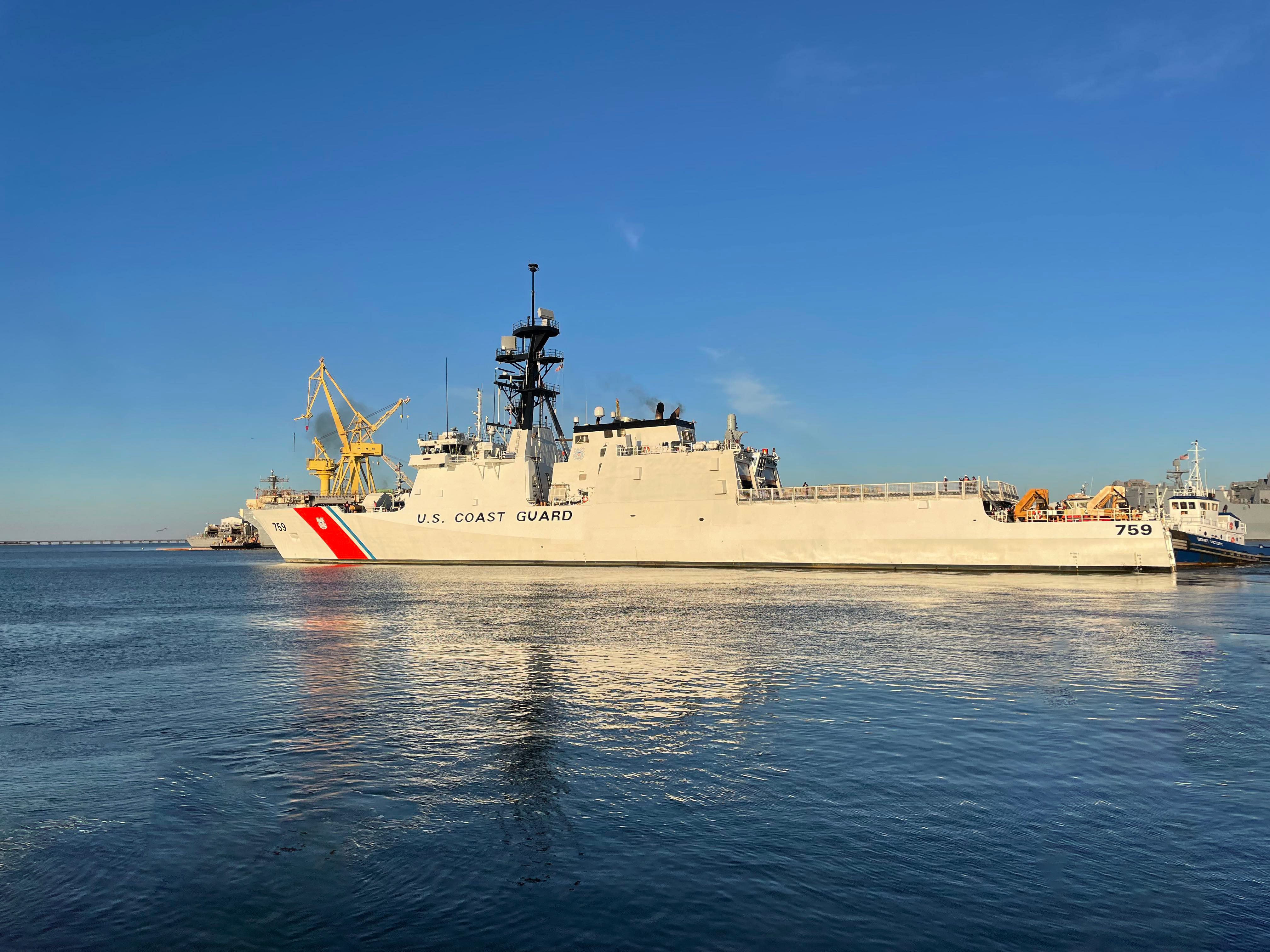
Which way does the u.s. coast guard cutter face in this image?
to the viewer's left

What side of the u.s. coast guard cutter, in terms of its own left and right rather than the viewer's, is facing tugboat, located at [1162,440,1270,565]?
back
